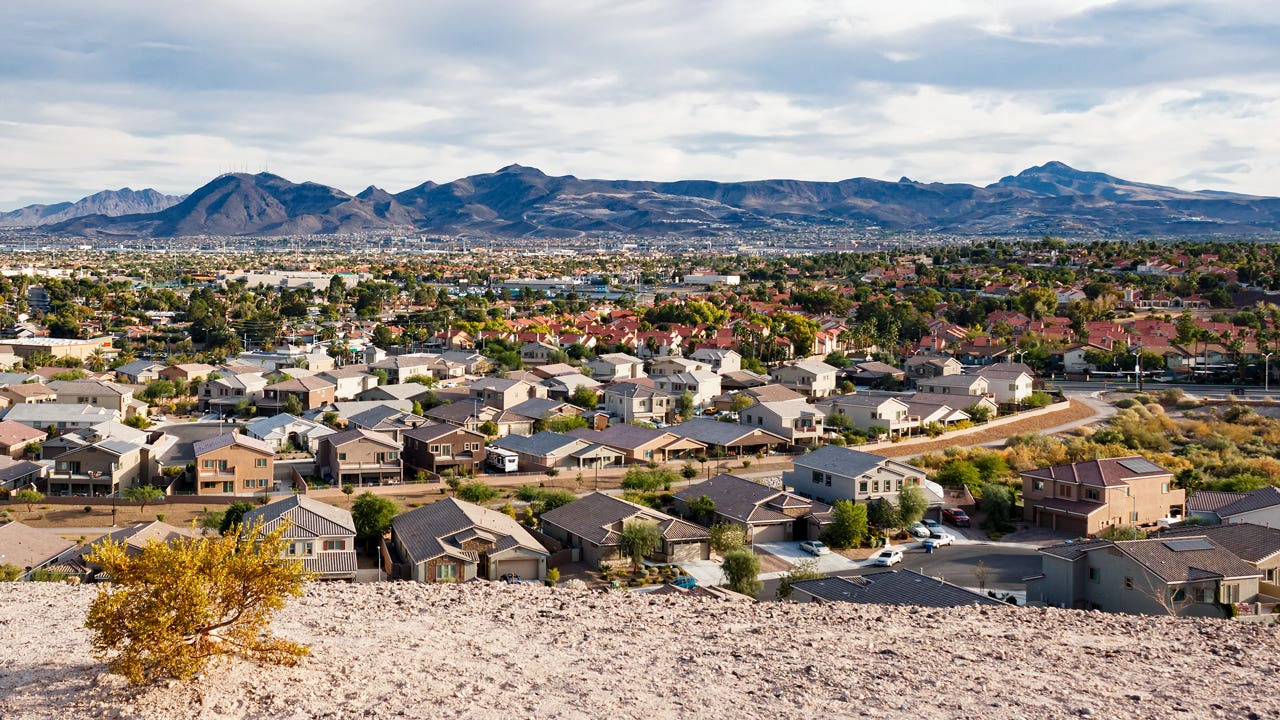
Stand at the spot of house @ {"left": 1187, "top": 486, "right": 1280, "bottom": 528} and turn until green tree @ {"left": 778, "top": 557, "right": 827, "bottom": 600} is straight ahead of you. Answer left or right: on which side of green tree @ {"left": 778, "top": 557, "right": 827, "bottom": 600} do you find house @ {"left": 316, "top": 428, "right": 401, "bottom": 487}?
right

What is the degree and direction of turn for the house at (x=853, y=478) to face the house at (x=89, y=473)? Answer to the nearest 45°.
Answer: approximately 135° to its right

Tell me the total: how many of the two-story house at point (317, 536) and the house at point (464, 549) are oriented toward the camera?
2

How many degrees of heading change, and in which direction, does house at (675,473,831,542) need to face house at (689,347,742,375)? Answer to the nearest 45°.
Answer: approximately 135° to its left

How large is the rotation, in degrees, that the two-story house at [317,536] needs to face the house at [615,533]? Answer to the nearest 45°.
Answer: approximately 90° to its left

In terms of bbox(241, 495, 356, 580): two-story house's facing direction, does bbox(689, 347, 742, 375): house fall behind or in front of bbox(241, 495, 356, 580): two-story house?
behind

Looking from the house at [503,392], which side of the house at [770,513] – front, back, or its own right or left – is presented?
back

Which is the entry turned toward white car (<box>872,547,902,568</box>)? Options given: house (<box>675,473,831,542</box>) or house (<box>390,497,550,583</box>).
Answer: house (<box>675,473,831,542</box>)

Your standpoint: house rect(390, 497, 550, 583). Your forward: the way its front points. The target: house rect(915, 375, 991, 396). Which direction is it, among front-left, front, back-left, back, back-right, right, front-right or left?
back-left

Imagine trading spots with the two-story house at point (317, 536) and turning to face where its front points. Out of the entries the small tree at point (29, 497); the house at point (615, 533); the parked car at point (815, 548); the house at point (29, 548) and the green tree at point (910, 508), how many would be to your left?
3

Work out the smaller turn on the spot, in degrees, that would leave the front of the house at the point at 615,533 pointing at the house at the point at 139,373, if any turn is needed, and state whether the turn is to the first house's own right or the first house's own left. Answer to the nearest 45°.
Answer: approximately 180°
